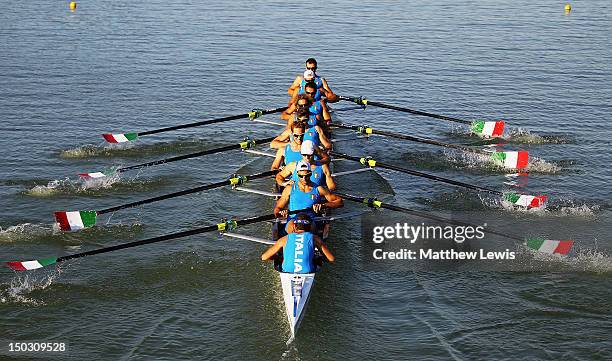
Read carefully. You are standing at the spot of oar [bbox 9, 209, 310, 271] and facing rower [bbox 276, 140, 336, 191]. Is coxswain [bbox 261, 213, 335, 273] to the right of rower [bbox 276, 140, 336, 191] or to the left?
right

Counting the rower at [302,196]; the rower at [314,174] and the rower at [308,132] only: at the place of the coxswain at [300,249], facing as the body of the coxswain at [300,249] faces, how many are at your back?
0

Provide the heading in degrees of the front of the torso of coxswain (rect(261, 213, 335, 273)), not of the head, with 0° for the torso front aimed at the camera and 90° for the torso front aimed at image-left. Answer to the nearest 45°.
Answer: approximately 180°

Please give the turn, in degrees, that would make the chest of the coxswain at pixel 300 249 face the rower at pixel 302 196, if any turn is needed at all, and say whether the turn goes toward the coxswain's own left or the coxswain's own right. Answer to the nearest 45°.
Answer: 0° — they already face them

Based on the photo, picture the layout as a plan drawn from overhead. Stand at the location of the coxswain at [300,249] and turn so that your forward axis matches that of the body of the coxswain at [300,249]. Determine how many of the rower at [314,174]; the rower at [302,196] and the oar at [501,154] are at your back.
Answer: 0

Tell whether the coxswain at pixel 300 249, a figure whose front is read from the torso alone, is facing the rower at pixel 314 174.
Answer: yes

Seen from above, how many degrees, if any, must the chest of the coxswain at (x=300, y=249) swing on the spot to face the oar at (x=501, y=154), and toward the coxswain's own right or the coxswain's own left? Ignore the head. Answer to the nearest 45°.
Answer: approximately 45° to the coxswain's own right

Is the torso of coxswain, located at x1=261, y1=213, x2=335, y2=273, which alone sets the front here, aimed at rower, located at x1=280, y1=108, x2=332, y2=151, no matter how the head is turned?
yes
